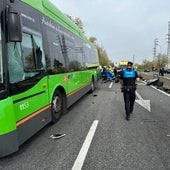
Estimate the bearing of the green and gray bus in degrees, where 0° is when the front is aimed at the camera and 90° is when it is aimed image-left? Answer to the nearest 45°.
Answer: approximately 45°
